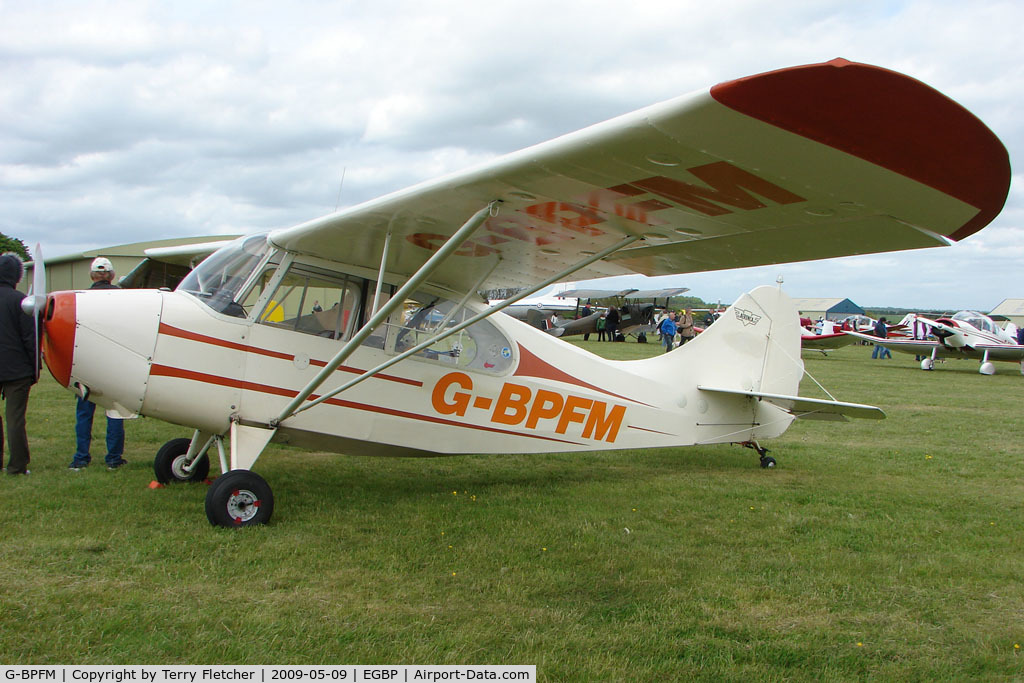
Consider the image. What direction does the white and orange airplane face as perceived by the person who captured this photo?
facing the viewer and to the left of the viewer

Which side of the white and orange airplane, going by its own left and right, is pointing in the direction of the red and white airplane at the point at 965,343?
back

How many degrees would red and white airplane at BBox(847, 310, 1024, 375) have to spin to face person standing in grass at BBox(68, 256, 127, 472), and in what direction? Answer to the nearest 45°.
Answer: approximately 45° to its left

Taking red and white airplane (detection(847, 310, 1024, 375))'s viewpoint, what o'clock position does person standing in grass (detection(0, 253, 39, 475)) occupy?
The person standing in grass is roughly at 11 o'clock from the red and white airplane.

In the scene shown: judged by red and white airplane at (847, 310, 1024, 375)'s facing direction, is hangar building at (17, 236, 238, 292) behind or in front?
in front

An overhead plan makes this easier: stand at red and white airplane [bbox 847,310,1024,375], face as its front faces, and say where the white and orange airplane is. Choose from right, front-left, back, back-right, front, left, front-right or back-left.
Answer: front-left

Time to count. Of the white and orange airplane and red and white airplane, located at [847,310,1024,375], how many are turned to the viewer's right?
0

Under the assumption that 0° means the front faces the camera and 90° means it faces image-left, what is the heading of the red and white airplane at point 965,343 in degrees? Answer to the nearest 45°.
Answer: approximately 45°

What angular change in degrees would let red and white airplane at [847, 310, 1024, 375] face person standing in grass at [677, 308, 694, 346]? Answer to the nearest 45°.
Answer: approximately 45° to its right
